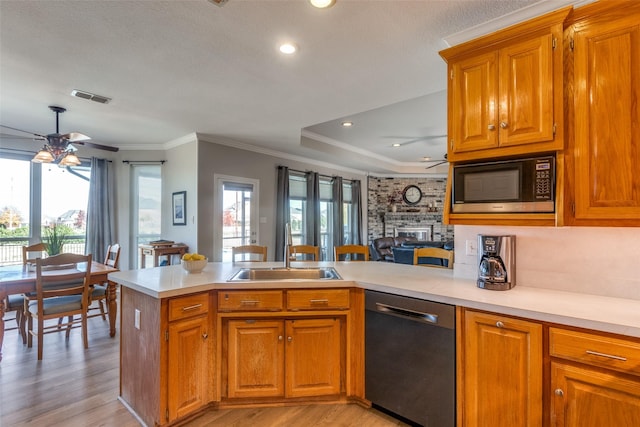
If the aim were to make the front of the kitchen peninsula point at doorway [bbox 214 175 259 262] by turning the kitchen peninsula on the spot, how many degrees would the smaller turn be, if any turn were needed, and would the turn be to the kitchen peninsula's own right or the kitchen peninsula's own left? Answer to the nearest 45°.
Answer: approximately 135° to the kitchen peninsula's own right

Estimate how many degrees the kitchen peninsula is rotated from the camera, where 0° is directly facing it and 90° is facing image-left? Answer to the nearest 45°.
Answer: approximately 0°

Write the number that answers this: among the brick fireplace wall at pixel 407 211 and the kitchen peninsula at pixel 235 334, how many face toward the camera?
2

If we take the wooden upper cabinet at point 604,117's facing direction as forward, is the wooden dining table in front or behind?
in front

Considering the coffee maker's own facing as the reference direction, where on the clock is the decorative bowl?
The decorative bowl is roughly at 1 o'clock from the coffee maker.

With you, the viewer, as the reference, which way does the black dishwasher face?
facing the viewer and to the left of the viewer

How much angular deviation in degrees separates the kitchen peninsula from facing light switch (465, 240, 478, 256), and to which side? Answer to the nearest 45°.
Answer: approximately 90° to its left

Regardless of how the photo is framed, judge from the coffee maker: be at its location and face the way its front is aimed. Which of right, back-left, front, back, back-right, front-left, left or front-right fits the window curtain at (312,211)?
right

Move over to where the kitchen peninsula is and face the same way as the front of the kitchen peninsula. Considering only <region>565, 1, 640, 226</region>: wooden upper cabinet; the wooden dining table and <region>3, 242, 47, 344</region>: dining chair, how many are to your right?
2

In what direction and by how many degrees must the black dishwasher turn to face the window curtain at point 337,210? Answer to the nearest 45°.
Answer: approximately 135° to its right

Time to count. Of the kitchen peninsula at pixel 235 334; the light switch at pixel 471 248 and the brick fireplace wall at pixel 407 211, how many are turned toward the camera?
3

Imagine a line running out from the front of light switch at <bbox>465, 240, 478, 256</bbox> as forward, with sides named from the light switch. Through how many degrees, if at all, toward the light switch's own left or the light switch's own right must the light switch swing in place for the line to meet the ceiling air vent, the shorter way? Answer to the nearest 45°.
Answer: approximately 90° to the light switch's own right

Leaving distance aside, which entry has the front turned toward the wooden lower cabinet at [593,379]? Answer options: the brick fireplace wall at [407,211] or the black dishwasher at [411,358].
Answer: the brick fireplace wall
